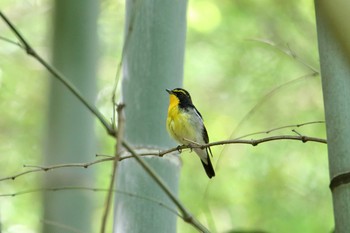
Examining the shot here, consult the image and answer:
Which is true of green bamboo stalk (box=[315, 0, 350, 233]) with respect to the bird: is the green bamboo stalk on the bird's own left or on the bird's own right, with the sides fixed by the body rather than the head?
on the bird's own left

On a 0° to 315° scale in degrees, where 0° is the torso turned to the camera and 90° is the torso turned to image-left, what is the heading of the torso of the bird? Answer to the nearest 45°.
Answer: approximately 45°
